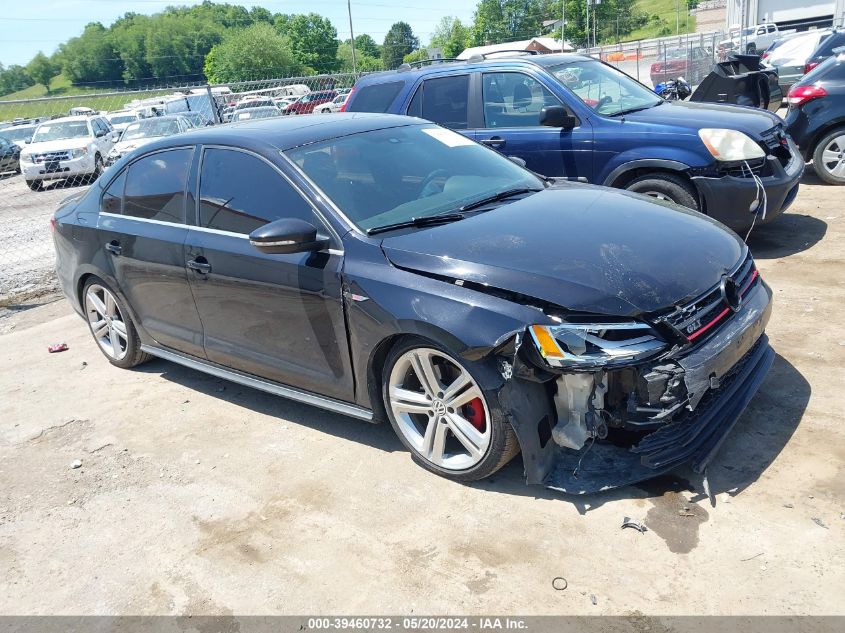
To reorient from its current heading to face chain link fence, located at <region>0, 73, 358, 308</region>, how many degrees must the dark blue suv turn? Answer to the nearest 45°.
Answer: approximately 180°

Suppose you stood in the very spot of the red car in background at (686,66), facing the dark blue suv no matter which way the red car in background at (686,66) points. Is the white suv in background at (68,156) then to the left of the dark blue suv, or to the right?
right

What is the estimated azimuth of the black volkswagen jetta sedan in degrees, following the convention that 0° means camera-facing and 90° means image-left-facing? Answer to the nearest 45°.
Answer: approximately 315°

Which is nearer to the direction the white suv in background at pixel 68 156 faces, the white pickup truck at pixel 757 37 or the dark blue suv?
the dark blue suv

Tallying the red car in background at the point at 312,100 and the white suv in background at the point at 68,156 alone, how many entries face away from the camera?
0

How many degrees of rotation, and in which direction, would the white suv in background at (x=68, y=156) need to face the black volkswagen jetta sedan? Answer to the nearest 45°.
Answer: approximately 45° to its left

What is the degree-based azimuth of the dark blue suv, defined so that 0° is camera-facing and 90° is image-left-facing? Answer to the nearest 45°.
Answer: approximately 315°

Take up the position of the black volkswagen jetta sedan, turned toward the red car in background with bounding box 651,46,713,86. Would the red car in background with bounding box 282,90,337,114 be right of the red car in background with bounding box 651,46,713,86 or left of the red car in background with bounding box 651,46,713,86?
left

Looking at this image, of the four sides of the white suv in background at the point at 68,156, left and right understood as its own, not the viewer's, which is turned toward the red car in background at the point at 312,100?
back

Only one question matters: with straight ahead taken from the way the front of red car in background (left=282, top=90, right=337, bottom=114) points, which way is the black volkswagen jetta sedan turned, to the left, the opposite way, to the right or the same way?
to the left

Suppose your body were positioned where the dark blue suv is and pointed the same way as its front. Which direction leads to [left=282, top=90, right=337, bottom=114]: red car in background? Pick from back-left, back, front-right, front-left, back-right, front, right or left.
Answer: back

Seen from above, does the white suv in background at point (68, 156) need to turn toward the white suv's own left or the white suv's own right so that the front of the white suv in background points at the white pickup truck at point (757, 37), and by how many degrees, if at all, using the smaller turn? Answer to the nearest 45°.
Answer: approximately 135° to the white suv's own left

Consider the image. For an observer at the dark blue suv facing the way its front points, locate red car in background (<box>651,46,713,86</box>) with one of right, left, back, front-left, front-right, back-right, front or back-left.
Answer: back-left

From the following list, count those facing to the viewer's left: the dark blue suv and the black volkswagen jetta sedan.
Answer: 0
